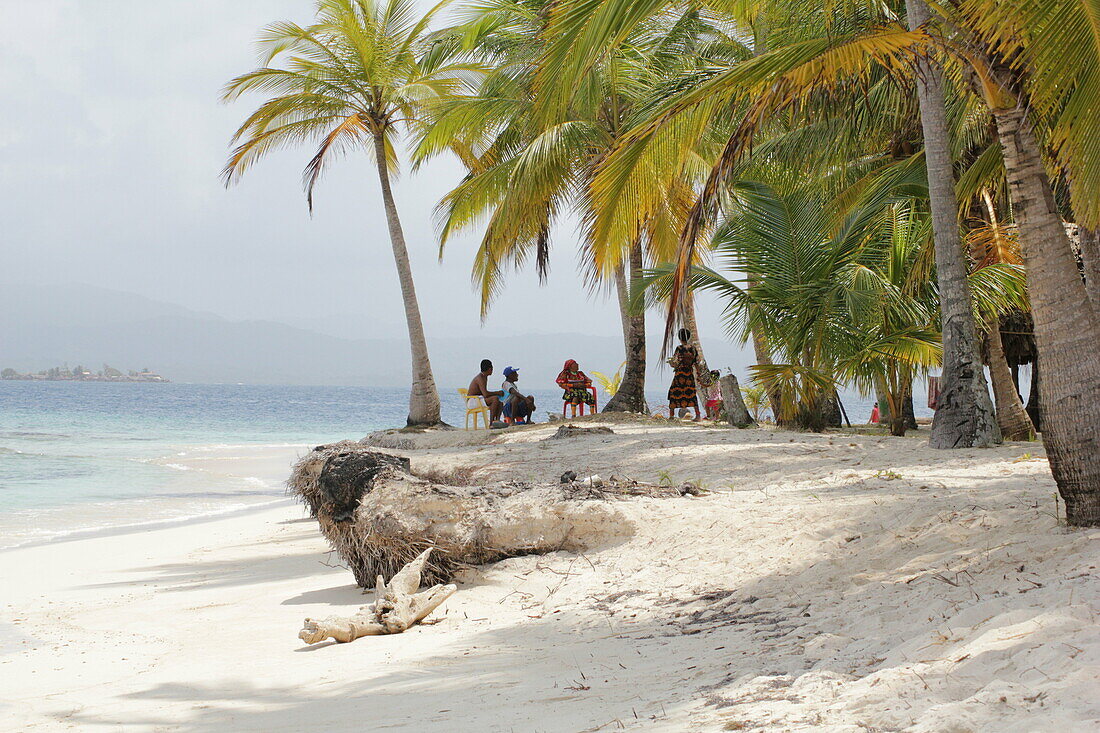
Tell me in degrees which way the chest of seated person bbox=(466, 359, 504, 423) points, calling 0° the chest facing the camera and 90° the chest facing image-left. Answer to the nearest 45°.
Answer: approximately 270°

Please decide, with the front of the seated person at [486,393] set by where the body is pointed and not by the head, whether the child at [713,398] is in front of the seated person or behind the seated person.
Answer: in front

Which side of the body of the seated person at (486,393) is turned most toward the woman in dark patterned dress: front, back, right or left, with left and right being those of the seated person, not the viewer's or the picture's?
front

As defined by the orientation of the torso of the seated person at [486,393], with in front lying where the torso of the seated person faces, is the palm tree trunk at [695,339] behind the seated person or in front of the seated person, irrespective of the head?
in front

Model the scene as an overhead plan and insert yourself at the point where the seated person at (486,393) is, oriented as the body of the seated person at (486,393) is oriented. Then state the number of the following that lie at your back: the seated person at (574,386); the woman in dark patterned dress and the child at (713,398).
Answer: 0

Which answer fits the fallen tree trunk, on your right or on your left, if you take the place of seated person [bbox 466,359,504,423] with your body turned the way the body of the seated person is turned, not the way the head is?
on your right

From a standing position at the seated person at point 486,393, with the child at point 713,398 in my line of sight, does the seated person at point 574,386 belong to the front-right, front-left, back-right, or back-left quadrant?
front-left
